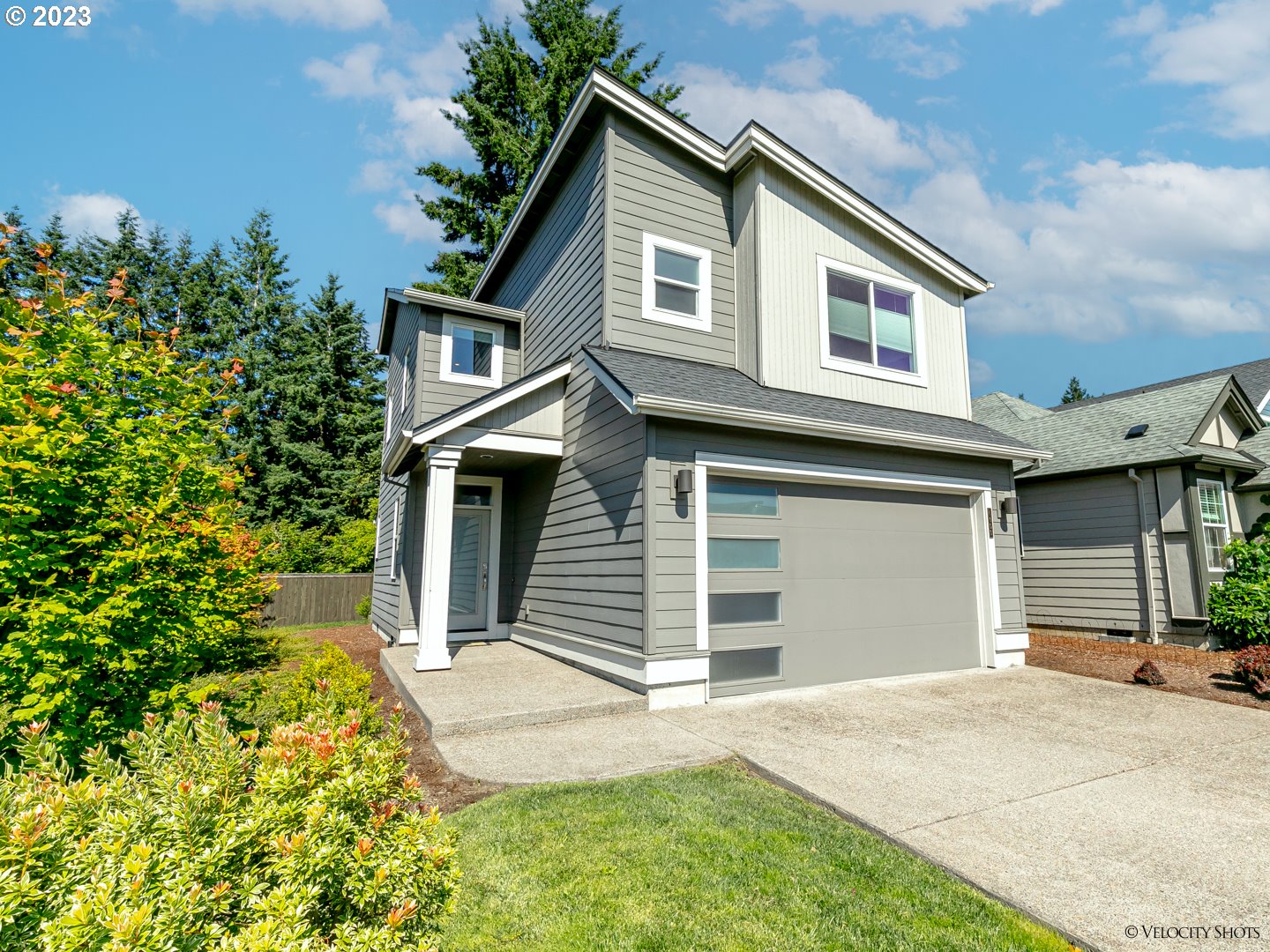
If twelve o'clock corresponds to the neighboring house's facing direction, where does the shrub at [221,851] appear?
The shrub is roughly at 2 o'clock from the neighboring house.

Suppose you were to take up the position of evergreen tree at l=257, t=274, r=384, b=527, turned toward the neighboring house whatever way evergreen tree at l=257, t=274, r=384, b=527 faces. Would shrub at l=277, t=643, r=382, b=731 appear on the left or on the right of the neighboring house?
right

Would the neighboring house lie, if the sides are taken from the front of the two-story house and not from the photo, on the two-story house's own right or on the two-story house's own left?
on the two-story house's own left

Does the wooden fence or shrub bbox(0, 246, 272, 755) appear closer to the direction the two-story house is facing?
the shrub

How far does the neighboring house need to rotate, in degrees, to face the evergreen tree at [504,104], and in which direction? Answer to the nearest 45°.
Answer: approximately 135° to its right

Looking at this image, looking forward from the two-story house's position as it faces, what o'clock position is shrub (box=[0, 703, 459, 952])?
The shrub is roughly at 2 o'clock from the two-story house.

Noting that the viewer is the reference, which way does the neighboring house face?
facing the viewer and to the right of the viewer

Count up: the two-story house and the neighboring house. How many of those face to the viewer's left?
0

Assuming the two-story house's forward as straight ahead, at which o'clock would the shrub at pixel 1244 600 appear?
The shrub is roughly at 10 o'clock from the two-story house.

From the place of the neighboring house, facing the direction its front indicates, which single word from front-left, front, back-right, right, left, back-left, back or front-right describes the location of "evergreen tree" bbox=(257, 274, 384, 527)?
back-right
